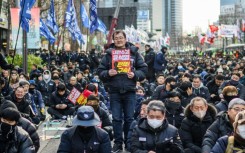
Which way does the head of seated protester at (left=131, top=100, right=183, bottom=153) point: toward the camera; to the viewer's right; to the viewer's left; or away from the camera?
toward the camera

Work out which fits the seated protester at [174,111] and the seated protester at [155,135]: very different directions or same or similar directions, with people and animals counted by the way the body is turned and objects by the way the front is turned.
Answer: same or similar directions

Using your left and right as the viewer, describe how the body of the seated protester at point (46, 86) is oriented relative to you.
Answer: facing the viewer

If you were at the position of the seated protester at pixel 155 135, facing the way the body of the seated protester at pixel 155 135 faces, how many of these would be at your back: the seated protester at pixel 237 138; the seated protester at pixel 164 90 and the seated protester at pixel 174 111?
2

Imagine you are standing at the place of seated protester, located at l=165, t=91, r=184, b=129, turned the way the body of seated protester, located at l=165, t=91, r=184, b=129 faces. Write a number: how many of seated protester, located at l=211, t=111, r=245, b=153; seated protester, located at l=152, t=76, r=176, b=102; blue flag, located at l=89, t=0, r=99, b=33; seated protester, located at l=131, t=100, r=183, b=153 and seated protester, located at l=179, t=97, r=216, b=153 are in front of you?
3

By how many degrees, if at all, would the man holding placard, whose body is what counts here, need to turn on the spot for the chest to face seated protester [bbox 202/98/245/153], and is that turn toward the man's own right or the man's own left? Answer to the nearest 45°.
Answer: approximately 45° to the man's own left

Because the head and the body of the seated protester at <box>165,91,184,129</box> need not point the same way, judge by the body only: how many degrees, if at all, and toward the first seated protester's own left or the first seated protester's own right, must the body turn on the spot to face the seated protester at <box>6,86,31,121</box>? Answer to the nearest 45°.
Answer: approximately 90° to the first seated protester's own right

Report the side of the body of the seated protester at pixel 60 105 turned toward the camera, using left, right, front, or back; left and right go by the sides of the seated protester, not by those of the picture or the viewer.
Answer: front

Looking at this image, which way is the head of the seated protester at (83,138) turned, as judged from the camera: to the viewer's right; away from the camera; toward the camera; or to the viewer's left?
toward the camera

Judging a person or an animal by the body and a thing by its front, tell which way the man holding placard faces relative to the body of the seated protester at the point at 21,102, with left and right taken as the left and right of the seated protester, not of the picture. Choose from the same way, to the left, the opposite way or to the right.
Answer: the same way

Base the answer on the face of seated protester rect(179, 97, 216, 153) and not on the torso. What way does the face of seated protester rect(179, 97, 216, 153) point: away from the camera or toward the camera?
toward the camera

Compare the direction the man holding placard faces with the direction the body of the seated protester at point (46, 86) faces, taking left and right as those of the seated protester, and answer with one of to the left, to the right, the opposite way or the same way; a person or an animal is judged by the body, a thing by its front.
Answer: the same way

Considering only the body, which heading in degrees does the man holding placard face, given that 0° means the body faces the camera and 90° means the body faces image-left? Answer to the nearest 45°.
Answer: approximately 0°

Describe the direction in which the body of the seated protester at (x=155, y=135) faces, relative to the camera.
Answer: toward the camera

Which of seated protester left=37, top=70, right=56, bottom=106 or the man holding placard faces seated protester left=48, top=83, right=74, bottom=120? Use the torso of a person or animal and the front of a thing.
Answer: seated protester left=37, top=70, right=56, bottom=106

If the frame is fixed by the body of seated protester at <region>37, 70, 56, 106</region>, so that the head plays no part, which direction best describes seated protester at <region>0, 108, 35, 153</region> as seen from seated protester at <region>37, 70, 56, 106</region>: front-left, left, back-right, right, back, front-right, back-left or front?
front
